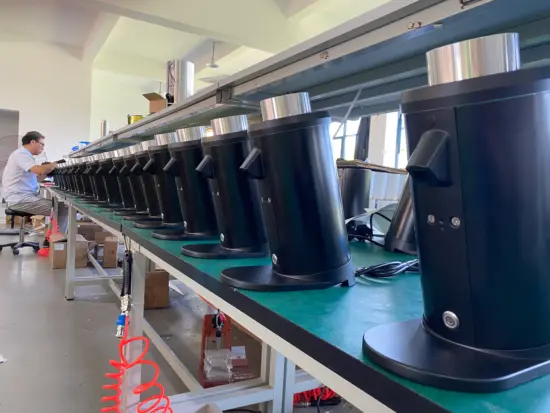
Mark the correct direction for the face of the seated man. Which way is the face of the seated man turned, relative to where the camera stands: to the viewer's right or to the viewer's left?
to the viewer's right

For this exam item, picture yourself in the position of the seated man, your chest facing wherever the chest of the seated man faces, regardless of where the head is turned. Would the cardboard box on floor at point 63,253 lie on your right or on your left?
on your right

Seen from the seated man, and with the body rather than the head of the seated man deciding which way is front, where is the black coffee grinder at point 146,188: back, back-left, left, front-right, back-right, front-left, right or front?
right

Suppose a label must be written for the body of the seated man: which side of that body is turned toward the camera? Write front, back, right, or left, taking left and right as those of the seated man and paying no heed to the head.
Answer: right

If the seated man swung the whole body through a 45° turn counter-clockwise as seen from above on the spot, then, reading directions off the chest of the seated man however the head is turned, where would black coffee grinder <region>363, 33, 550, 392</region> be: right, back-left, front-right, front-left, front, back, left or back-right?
back-right

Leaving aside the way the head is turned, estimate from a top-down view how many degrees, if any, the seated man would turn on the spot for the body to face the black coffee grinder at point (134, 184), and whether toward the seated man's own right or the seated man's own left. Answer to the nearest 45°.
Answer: approximately 90° to the seated man's own right

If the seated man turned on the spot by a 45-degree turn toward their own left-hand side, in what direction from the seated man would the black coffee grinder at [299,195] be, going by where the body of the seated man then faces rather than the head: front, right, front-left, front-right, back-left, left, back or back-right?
back-right

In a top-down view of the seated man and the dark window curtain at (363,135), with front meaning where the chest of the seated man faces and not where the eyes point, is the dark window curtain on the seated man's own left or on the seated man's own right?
on the seated man's own right

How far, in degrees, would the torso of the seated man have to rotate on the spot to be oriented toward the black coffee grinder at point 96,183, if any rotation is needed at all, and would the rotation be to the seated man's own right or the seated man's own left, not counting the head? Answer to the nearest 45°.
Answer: approximately 90° to the seated man's own right

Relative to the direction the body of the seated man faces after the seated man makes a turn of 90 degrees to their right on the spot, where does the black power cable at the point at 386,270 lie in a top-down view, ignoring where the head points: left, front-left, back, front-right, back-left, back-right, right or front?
front

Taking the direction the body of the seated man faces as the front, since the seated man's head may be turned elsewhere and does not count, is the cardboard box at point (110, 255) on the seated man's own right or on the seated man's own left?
on the seated man's own right
